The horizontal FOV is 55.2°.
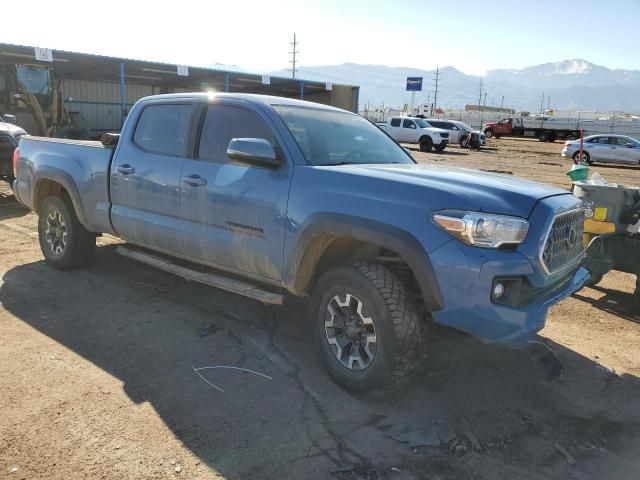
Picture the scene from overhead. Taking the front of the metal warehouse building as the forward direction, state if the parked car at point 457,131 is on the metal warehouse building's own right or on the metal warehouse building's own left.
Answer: on the metal warehouse building's own left

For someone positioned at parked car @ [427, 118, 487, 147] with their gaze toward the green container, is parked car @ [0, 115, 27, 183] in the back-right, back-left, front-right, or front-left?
front-right

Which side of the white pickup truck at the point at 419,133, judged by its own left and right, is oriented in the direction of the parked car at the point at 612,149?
front

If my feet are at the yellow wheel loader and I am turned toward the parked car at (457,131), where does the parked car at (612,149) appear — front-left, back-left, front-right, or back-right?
front-right

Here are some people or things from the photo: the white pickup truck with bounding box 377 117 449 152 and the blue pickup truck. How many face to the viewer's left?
0

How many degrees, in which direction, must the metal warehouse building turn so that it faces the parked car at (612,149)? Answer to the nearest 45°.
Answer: approximately 45° to its left

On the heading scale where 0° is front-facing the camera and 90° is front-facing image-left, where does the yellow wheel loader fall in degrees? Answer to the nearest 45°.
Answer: approximately 315°

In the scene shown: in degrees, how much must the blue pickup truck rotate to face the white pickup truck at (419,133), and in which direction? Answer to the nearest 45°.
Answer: approximately 135° to its left

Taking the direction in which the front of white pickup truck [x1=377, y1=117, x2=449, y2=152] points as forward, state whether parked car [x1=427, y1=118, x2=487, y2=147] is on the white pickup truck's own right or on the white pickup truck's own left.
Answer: on the white pickup truck's own left

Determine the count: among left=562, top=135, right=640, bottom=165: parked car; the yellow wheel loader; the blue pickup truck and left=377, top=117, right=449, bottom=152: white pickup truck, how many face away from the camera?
0

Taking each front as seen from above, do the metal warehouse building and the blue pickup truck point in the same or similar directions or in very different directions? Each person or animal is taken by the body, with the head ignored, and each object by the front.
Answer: same or similar directions

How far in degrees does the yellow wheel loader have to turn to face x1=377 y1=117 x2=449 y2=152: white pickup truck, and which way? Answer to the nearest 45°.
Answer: approximately 45° to its left

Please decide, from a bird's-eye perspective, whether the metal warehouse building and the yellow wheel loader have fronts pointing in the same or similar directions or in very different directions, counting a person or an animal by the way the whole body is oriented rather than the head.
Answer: same or similar directions
